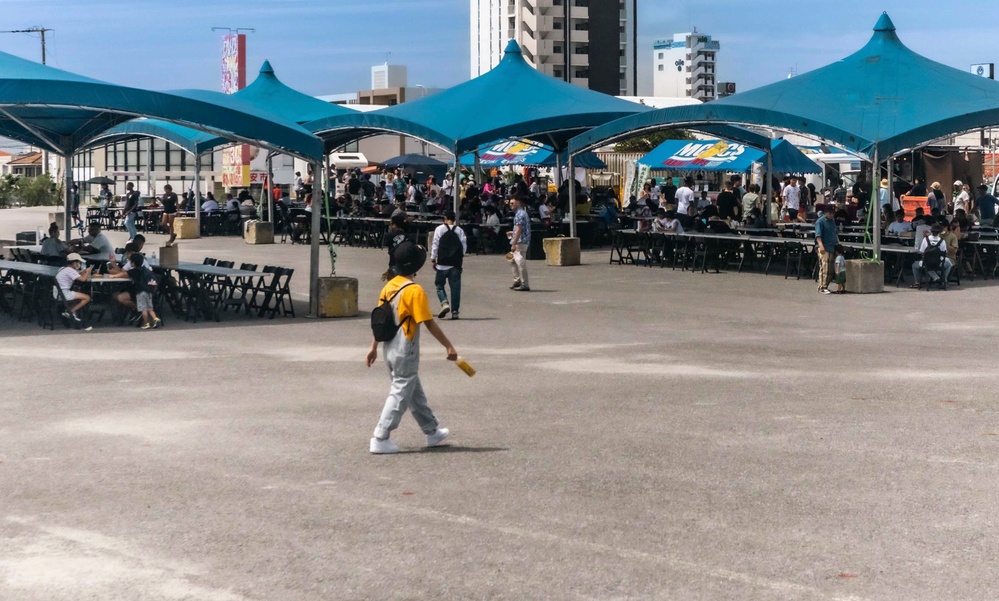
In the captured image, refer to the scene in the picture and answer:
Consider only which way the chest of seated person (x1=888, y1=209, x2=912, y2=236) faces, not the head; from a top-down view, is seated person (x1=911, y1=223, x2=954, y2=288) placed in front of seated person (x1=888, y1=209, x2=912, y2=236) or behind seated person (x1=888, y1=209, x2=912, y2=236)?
in front

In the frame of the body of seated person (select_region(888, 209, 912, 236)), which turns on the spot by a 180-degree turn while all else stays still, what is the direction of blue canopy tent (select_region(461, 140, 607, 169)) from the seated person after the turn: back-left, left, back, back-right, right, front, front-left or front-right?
front-left

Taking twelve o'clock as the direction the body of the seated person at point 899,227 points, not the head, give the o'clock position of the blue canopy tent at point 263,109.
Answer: The blue canopy tent is roughly at 4 o'clock from the seated person.

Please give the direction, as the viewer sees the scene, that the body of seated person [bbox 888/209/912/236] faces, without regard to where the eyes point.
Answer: toward the camera

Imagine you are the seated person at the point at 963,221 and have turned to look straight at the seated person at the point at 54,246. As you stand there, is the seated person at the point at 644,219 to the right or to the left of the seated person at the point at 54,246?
right

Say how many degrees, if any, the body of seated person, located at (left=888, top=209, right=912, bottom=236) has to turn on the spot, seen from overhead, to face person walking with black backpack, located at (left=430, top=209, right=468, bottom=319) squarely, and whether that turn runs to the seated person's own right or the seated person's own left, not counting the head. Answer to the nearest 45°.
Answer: approximately 45° to the seated person's own right

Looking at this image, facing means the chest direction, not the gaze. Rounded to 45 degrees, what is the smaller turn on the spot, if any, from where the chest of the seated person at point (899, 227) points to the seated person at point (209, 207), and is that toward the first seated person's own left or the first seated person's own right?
approximately 135° to the first seated person's own right

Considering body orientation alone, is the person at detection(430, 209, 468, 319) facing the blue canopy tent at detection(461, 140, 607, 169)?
yes

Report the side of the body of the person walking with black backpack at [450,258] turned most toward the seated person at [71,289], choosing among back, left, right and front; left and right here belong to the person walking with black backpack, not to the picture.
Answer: left

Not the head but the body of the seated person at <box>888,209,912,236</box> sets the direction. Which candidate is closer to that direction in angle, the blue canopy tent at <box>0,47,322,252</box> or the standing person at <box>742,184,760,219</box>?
the blue canopy tent

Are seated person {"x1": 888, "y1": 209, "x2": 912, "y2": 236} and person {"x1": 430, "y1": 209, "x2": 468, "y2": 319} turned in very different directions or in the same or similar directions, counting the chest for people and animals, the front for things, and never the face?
very different directions

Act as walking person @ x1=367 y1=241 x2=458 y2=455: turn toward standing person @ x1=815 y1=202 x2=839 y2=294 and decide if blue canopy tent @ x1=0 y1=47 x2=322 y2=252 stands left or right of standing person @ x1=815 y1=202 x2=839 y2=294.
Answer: left

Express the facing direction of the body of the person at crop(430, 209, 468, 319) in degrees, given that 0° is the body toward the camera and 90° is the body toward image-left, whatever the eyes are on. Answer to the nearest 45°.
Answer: approximately 180°

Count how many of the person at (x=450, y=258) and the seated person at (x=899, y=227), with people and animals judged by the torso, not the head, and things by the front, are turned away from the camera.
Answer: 1

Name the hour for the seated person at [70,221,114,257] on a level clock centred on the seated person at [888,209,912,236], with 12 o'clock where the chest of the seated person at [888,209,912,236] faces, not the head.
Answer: the seated person at [70,221,114,257] is roughly at 2 o'clock from the seated person at [888,209,912,236].

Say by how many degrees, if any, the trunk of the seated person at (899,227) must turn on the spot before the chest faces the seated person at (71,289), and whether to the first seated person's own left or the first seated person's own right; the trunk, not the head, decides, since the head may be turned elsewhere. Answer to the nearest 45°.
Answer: approximately 45° to the first seated person's own right
